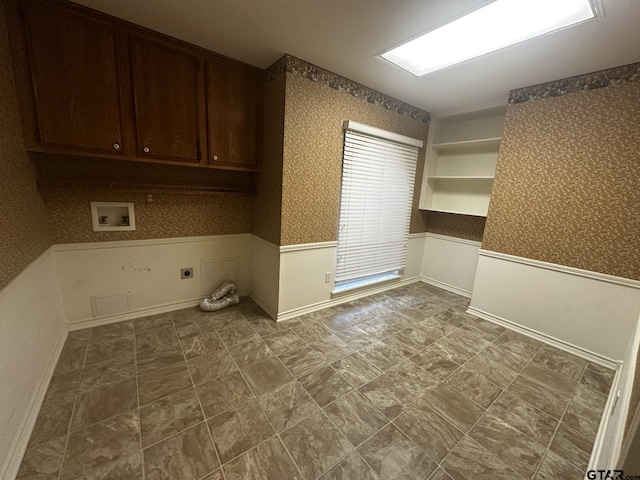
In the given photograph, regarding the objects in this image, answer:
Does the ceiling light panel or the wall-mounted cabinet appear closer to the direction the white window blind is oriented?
the ceiling light panel

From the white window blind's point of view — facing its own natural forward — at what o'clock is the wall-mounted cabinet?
The wall-mounted cabinet is roughly at 3 o'clock from the white window blind.

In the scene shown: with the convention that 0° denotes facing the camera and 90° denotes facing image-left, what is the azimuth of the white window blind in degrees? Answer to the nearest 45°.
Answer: approximately 315°

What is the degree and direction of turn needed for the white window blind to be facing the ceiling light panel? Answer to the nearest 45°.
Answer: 0° — it already faces it

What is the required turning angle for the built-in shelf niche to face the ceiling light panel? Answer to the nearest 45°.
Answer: approximately 45° to its left

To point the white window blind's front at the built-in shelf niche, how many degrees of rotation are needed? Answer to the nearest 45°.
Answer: approximately 90° to its left

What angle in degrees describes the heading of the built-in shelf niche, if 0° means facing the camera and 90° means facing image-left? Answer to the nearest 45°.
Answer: approximately 45°

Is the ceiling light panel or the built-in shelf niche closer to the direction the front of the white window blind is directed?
the ceiling light panel
